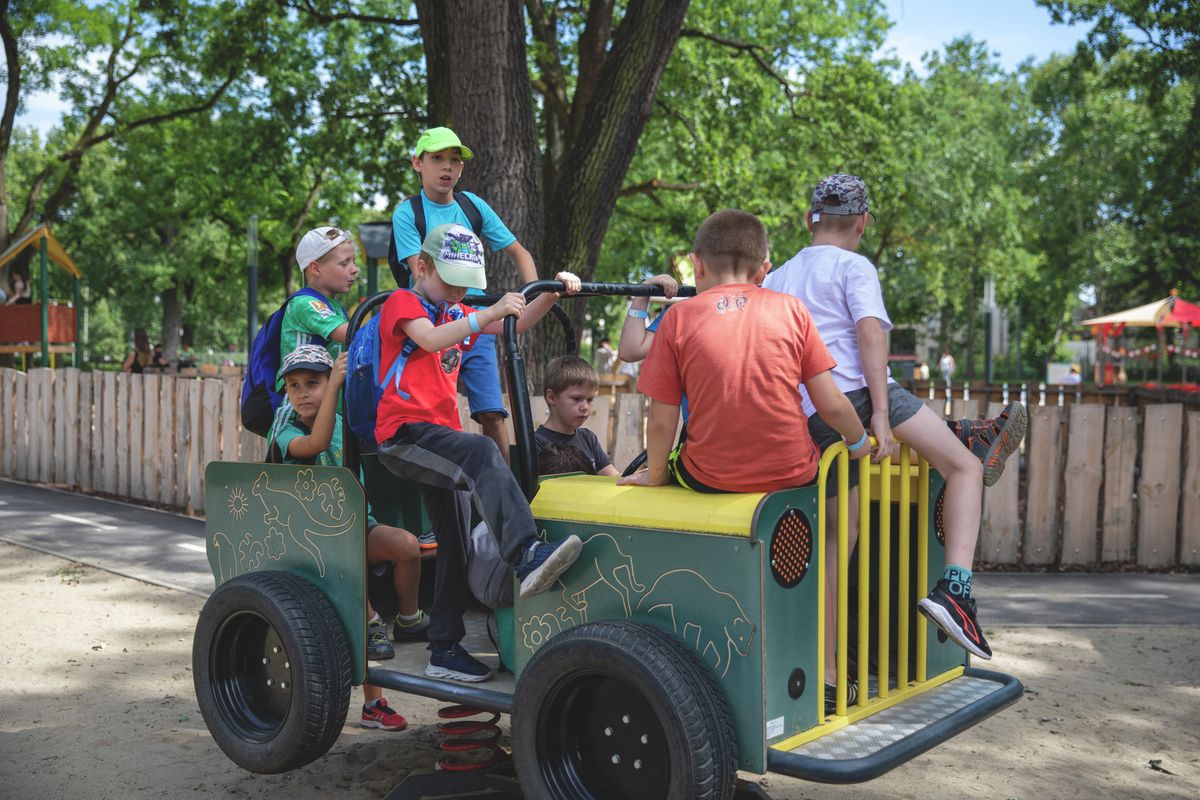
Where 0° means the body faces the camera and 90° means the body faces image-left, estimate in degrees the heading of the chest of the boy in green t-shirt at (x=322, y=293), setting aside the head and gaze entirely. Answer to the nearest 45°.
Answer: approximately 270°

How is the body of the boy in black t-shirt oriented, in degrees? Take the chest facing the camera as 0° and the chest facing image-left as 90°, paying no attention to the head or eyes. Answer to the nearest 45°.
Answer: approximately 315°

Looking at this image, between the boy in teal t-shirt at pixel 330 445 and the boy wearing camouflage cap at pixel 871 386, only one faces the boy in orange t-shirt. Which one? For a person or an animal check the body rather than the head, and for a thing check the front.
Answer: the boy in teal t-shirt

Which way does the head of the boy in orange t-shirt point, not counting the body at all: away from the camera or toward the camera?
away from the camera

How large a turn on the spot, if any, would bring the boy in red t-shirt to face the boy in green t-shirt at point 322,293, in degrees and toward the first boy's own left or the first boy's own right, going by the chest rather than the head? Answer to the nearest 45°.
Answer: approximately 180°

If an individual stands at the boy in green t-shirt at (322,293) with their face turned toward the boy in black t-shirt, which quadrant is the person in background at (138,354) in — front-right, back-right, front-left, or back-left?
back-left

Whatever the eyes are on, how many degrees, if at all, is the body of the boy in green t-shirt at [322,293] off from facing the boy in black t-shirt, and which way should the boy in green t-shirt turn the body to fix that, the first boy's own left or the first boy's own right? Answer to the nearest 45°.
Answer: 0° — they already face them

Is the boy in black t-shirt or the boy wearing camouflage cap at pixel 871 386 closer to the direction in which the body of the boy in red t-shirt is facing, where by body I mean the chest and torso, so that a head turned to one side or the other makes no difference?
the boy wearing camouflage cap

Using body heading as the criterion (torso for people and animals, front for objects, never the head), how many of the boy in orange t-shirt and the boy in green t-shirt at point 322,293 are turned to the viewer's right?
1

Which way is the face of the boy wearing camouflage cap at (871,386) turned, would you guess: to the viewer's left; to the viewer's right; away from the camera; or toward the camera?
away from the camera

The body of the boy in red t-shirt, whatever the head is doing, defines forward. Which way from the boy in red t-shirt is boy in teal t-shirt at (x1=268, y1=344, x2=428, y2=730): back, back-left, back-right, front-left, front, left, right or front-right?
back

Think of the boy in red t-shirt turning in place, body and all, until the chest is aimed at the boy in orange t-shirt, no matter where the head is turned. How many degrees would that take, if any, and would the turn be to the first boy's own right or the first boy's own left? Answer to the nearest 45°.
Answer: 0° — they already face them

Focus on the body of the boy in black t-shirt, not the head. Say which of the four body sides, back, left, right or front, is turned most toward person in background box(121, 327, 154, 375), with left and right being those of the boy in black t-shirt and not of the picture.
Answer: back

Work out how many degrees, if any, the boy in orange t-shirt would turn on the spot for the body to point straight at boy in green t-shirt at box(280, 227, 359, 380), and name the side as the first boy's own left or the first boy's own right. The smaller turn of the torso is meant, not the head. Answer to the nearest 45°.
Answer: approximately 45° to the first boy's own left

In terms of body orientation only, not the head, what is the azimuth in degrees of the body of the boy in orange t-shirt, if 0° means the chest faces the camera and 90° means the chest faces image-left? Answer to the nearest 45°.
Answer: approximately 180°

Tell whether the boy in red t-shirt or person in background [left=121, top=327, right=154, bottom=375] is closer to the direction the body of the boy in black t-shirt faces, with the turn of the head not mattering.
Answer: the boy in red t-shirt
